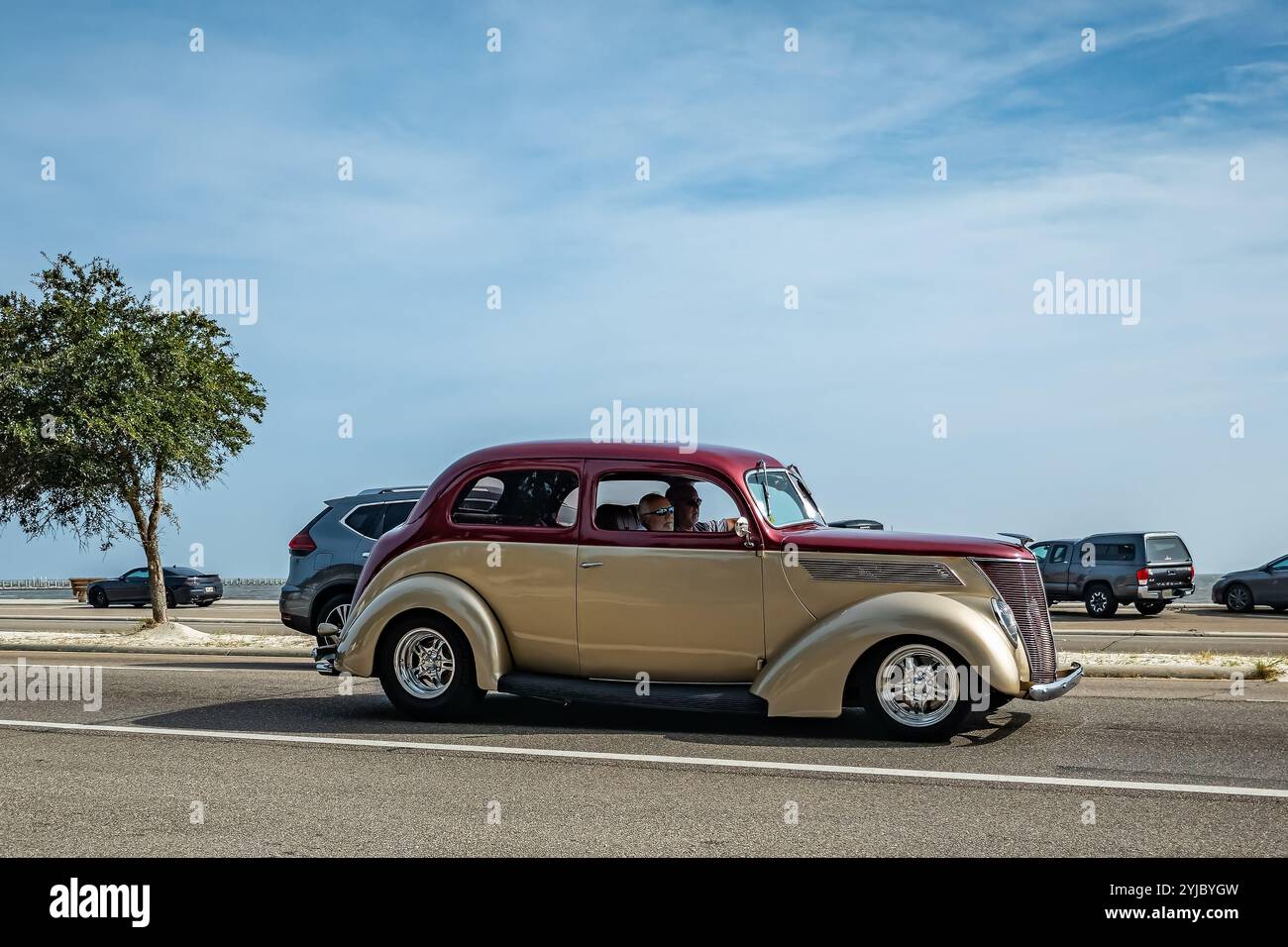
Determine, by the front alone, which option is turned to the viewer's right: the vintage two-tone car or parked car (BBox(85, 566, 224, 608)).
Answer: the vintage two-tone car

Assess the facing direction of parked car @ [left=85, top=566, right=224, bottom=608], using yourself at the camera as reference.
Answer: facing away from the viewer and to the left of the viewer

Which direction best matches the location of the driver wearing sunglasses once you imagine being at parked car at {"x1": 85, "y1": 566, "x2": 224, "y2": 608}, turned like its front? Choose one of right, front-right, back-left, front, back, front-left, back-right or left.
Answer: back-left

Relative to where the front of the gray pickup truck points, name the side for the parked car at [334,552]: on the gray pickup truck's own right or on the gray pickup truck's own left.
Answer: on the gray pickup truck's own left

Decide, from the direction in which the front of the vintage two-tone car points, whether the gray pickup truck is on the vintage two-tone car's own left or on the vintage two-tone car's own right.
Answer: on the vintage two-tone car's own left

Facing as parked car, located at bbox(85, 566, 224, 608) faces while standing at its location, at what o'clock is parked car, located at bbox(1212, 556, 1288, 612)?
parked car, located at bbox(1212, 556, 1288, 612) is roughly at 6 o'clock from parked car, located at bbox(85, 566, 224, 608).

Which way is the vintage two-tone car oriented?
to the viewer's right

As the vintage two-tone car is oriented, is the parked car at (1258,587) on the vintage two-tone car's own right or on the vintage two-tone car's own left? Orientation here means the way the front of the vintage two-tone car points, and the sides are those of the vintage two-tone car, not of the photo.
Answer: on the vintage two-tone car's own left

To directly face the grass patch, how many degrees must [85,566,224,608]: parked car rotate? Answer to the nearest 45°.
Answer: approximately 135° to its left

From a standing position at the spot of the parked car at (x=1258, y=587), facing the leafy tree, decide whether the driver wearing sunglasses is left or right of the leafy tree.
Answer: left

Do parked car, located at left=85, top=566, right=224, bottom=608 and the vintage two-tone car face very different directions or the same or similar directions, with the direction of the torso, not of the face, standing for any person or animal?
very different directions

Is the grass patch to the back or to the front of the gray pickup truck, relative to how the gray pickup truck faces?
to the back
